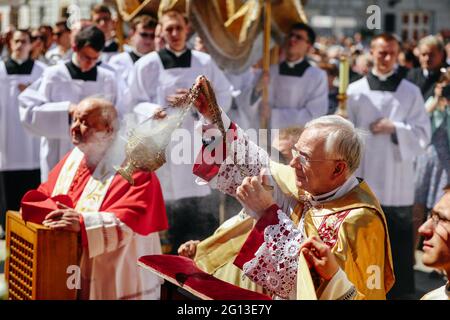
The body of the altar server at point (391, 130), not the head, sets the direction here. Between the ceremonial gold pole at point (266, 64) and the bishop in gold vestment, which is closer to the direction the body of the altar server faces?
the bishop in gold vestment

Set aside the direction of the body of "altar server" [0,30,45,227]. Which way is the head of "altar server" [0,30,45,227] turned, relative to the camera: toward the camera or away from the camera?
toward the camera

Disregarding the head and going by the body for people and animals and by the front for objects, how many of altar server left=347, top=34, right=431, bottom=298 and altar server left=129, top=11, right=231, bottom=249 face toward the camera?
2

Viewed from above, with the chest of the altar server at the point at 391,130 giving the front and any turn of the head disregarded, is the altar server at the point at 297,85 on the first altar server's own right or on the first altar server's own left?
on the first altar server's own right

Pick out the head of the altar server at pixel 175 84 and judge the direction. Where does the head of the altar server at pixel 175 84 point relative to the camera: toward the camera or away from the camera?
toward the camera

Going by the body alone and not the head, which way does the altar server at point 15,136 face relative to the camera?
toward the camera

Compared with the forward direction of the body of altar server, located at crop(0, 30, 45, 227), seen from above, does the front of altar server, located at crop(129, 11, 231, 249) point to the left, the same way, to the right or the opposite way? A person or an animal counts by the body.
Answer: the same way

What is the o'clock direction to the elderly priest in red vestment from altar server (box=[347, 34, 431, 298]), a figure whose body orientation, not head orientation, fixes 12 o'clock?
The elderly priest in red vestment is roughly at 1 o'clock from the altar server.

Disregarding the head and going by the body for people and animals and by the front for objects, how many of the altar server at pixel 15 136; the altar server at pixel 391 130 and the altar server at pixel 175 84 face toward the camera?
3

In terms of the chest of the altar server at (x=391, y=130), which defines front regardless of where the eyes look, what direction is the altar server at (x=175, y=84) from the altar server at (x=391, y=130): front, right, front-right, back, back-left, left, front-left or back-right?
right

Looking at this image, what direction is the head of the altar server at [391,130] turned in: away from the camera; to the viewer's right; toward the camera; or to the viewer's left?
toward the camera

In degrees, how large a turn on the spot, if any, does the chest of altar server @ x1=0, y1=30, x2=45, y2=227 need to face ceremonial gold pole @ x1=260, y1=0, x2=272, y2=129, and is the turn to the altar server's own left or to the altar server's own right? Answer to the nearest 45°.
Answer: approximately 45° to the altar server's own left

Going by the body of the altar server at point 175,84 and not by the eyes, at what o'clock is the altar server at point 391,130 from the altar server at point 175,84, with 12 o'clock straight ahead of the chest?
the altar server at point 391,130 is roughly at 9 o'clock from the altar server at point 175,84.

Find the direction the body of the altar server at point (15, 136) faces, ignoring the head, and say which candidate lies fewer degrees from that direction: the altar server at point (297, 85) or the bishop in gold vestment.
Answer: the bishop in gold vestment

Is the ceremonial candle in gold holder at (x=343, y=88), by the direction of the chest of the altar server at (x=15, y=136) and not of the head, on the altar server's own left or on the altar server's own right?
on the altar server's own left
